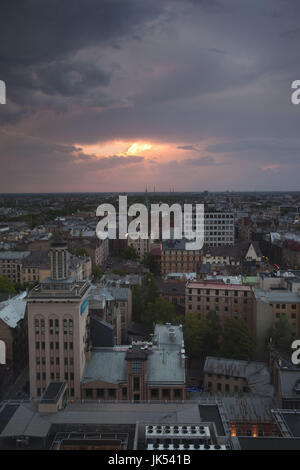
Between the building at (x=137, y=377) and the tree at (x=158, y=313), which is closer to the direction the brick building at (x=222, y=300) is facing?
the building

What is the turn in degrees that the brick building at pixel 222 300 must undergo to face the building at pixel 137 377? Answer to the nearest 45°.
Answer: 0° — it already faces it

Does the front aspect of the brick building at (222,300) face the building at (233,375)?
yes

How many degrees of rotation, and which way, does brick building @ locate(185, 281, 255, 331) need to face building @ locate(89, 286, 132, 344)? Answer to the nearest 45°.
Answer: approximately 45° to its right

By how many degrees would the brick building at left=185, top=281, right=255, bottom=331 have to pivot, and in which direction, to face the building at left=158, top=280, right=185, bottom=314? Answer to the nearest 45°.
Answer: approximately 135° to its right

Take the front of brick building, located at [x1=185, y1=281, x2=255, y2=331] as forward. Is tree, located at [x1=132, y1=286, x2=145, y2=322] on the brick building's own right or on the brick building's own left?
on the brick building's own right

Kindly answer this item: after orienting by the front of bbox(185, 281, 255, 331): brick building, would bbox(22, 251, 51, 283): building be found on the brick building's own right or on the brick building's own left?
on the brick building's own right

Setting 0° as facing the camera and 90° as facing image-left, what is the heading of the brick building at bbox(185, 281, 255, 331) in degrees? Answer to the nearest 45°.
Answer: approximately 0°

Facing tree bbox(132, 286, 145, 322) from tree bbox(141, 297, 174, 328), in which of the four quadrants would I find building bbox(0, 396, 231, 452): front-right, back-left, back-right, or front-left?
back-left

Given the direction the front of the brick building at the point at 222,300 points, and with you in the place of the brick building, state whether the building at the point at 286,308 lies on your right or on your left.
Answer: on your left
